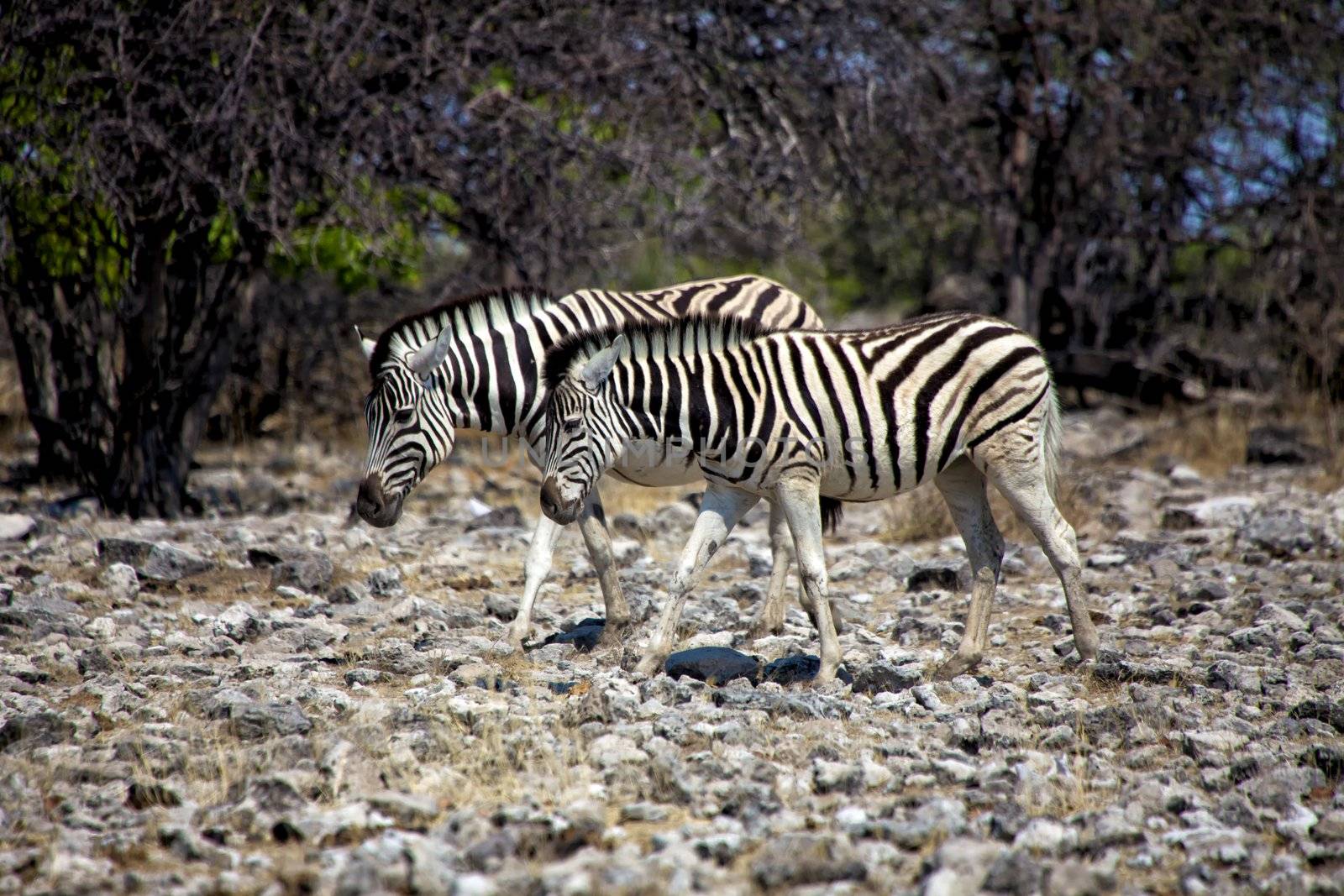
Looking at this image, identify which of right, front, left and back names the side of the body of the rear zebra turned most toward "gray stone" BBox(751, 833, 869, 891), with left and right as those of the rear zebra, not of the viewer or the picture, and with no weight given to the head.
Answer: left

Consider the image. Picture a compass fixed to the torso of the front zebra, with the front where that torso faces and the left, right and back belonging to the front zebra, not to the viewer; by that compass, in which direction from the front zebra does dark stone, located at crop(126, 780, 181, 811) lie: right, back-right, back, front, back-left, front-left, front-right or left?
front-left

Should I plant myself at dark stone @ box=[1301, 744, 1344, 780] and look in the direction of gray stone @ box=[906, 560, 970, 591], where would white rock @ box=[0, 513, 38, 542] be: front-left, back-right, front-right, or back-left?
front-left

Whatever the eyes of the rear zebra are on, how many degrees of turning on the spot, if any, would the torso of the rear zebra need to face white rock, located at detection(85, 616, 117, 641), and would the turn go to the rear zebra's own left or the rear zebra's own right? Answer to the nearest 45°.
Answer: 0° — it already faces it

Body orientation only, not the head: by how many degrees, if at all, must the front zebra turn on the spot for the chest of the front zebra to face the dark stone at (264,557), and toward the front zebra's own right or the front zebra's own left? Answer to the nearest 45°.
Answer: approximately 45° to the front zebra's own right

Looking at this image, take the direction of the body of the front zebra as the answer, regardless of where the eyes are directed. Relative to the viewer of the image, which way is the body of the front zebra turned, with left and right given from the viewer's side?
facing to the left of the viewer

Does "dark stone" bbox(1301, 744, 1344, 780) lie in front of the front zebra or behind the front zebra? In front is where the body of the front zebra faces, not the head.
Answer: behind

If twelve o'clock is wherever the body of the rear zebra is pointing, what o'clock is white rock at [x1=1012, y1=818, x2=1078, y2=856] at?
The white rock is roughly at 8 o'clock from the rear zebra.

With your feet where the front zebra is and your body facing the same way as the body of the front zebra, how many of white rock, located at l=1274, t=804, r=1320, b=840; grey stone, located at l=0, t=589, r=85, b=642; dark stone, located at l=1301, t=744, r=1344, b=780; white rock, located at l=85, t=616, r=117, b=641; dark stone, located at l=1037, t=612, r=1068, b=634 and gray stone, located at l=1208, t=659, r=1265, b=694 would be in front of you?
2

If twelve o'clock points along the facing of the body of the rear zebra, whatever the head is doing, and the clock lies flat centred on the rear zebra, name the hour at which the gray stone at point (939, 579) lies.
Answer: The gray stone is roughly at 5 o'clock from the rear zebra.

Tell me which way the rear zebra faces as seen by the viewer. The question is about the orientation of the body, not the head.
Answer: to the viewer's left

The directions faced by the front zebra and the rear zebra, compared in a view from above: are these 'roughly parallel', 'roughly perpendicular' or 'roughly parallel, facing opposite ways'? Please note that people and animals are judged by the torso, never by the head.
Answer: roughly parallel

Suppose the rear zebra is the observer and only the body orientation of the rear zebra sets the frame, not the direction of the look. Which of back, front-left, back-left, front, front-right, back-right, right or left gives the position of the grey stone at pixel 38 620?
front

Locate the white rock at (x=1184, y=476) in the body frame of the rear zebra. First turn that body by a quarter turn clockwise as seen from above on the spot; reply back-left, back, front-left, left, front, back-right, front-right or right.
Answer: front-right

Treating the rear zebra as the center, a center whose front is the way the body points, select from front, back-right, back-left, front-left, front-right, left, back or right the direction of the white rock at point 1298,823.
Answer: back-left
